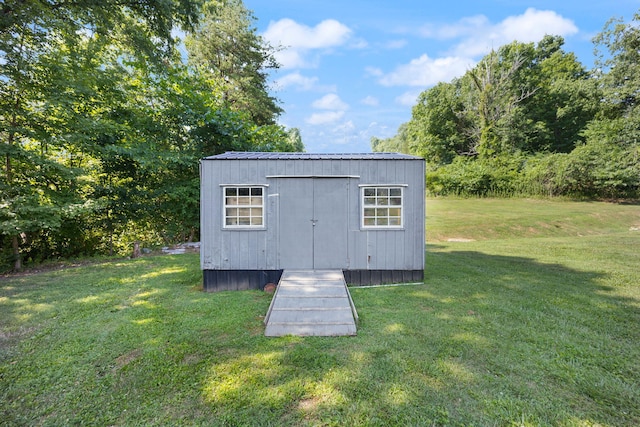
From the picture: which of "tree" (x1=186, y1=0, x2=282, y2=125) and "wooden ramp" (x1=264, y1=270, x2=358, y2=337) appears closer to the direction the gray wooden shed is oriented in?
the wooden ramp

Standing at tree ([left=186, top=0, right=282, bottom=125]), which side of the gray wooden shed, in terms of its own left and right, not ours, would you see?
back

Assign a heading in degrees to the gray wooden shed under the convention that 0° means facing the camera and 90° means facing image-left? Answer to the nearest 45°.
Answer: approximately 0°

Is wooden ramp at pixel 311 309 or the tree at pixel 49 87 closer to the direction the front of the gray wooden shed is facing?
the wooden ramp

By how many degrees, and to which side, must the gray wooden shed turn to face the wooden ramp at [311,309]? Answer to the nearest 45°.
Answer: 0° — it already faces it

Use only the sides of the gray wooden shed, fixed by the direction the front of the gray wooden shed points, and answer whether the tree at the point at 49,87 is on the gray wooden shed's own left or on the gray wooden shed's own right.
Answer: on the gray wooden shed's own right
